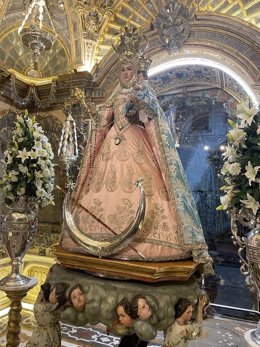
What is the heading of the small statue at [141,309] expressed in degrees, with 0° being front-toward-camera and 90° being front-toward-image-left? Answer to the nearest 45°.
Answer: approximately 315°

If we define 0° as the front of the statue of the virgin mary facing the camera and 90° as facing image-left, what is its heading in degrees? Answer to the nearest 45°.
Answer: approximately 45°

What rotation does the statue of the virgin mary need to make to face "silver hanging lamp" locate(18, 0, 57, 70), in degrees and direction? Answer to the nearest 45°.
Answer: approximately 90° to its right
